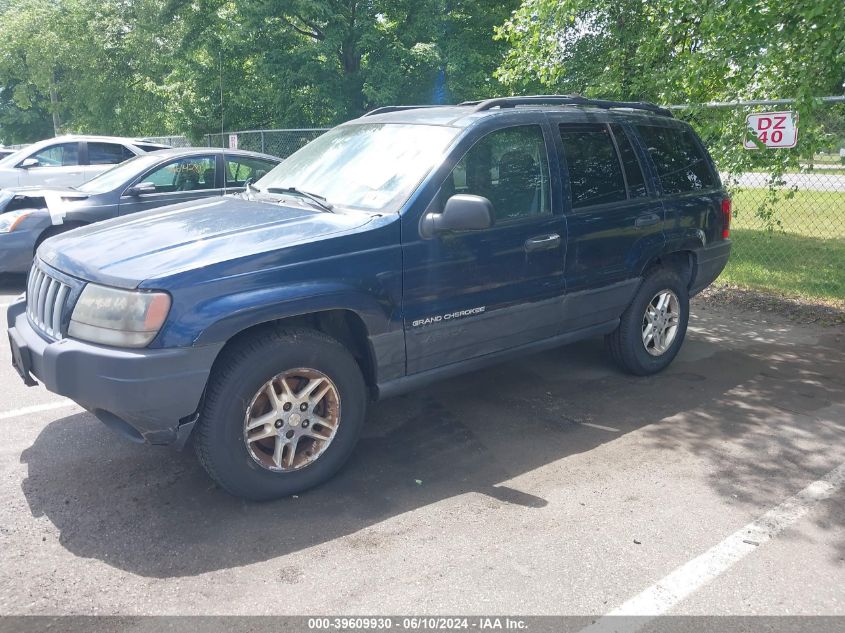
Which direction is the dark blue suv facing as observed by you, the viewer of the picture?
facing the viewer and to the left of the viewer

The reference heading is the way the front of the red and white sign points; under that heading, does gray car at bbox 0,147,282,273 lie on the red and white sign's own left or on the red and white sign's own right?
on the red and white sign's own right

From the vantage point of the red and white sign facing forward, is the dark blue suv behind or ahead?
ahead

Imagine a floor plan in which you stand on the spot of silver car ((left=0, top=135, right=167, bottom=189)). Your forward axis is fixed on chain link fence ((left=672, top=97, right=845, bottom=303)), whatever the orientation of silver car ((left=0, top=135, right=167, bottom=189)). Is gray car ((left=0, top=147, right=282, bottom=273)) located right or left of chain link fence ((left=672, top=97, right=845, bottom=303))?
right

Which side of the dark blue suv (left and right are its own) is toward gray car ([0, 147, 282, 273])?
right

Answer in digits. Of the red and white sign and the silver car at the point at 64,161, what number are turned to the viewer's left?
1

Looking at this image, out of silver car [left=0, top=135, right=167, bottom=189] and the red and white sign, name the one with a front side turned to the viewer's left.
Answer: the silver car

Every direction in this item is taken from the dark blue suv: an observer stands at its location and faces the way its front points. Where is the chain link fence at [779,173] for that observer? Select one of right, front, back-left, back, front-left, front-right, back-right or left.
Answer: back

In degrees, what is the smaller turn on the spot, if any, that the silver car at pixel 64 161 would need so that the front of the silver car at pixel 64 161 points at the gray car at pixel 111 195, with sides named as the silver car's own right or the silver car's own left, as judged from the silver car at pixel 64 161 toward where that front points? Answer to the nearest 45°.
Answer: approximately 90° to the silver car's own left

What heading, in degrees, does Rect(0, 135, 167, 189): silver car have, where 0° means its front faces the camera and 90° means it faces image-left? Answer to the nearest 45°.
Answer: approximately 90°

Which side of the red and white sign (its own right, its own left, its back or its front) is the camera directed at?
front

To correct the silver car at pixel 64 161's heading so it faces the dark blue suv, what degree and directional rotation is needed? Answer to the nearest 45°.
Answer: approximately 90° to its left

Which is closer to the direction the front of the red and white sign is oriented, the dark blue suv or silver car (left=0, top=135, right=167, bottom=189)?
the dark blue suv

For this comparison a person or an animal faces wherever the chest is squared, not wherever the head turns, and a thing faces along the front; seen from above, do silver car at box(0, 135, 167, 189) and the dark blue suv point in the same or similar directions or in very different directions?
same or similar directions
